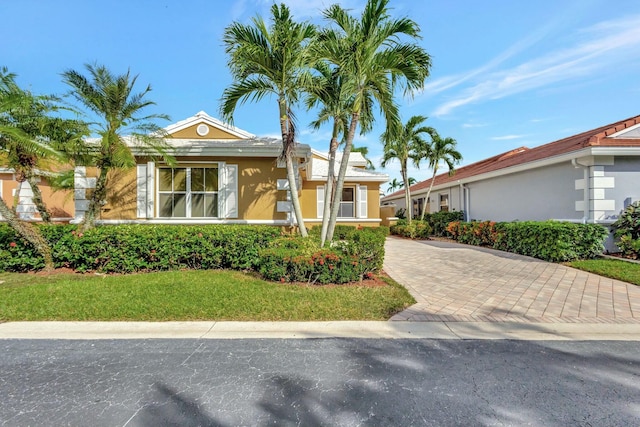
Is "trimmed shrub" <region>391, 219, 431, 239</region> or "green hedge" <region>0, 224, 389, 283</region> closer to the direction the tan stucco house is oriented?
the green hedge

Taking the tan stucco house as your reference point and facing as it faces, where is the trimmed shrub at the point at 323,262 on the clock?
The trimmed shrub is roughly at 11 o'clock from the tan stucco house.

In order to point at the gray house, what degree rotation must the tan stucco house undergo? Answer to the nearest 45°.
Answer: approximately 90° to its left

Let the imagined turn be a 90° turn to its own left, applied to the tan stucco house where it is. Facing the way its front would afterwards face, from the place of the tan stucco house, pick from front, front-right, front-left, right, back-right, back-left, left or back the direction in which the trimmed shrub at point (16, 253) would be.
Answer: back

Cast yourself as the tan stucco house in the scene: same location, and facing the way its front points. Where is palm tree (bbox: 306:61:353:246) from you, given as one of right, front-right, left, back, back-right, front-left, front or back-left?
front-left

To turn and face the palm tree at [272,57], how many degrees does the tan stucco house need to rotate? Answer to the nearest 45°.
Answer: approximately 45° to its left

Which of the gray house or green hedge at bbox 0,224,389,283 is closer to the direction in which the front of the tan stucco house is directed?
the green hedge

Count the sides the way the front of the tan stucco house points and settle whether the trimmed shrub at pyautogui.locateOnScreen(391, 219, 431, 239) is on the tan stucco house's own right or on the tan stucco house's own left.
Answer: on the tan stucco house's own left

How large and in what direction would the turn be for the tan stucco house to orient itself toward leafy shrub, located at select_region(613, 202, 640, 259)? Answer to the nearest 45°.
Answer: approximately 45° to its left

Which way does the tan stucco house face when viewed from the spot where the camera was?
facing the viewer

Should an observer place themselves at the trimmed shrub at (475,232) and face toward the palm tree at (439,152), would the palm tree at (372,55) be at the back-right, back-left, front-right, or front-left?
back-left

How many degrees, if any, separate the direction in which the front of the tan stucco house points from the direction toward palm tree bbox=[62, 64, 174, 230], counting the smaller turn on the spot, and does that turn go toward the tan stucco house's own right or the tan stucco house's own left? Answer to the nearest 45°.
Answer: approximately 45° to the tan stucco house's own right

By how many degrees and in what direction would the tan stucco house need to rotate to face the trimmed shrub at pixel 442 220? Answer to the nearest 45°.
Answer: approximately 90° to its left

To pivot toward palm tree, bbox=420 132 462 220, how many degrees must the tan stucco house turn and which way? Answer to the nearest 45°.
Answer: approximately 90° to its left

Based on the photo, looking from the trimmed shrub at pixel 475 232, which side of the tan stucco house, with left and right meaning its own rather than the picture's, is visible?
left
